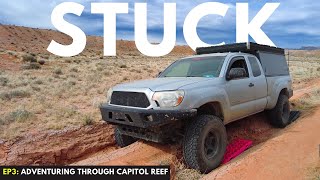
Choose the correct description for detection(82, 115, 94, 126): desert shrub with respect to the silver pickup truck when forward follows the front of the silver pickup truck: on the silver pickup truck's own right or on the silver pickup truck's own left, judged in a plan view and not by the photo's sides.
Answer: on the silver pickup truck's own right

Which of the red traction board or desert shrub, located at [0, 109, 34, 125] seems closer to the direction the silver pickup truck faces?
the desert shrub

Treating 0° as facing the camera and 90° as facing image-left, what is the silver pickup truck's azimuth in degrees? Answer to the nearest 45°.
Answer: approximately 45°

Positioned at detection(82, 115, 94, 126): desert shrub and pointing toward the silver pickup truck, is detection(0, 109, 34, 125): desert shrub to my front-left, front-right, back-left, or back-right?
back-right

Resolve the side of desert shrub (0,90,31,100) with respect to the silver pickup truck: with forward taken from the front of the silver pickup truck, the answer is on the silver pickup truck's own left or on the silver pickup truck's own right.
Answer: on the silver pickup truck's own right
